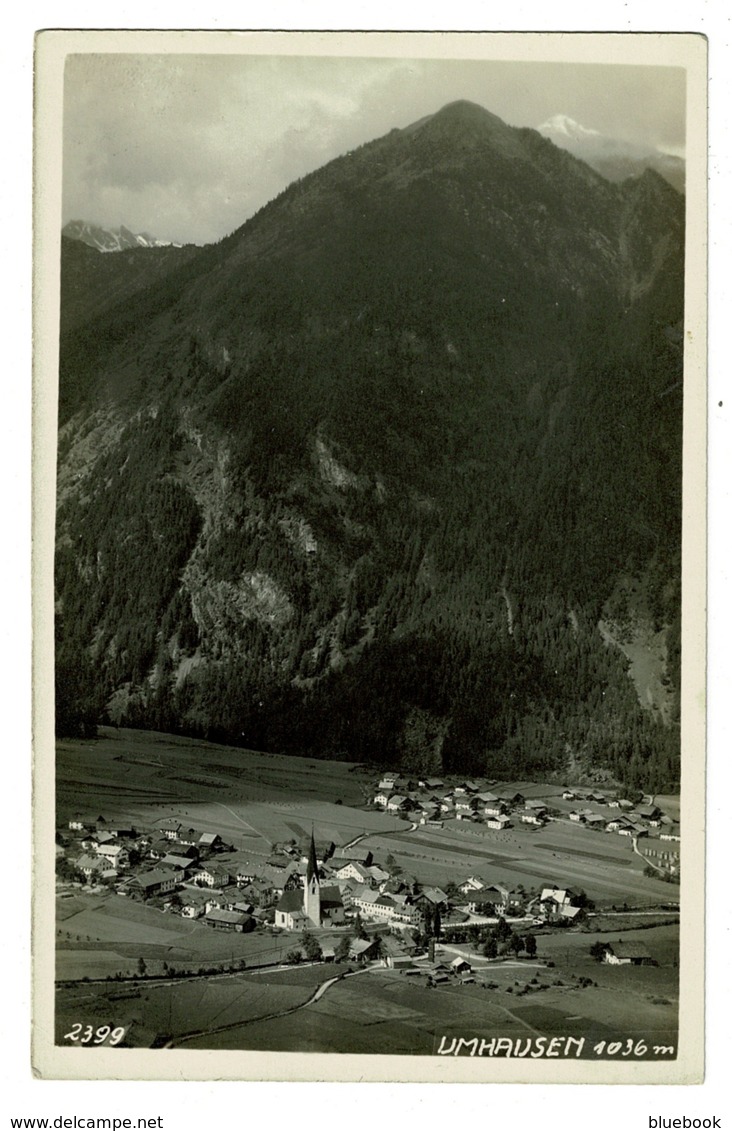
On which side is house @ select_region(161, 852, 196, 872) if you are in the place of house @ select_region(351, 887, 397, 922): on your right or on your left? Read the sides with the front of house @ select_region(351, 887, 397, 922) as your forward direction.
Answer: on your right

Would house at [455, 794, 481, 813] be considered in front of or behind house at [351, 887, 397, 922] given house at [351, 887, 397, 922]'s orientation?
behind

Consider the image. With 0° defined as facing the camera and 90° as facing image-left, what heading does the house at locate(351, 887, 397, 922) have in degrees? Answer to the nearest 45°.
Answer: approximately 45°
